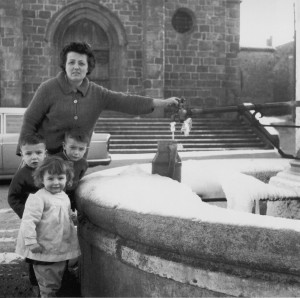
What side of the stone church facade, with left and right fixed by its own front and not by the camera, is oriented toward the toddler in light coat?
front

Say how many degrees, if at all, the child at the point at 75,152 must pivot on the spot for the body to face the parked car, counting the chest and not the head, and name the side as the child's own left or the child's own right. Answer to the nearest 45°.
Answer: approximately 180°

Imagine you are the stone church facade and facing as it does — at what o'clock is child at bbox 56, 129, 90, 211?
The child is roughly at 12 o'clock from the stone church facade.

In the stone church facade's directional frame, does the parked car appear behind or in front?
in front

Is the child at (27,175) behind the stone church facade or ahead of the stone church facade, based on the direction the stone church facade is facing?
ahead
